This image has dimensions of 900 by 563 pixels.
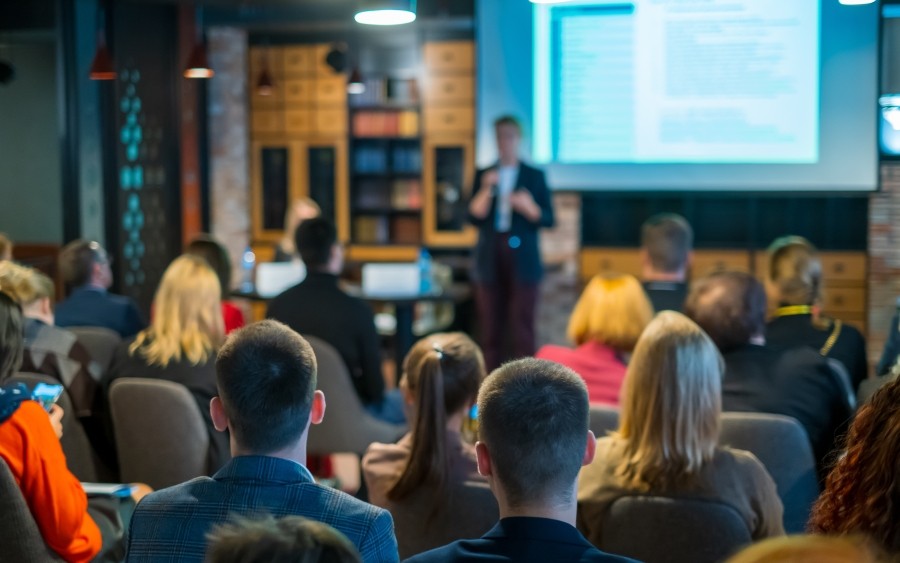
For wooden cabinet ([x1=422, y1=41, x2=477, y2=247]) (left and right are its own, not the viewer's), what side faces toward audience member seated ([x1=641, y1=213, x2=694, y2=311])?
front

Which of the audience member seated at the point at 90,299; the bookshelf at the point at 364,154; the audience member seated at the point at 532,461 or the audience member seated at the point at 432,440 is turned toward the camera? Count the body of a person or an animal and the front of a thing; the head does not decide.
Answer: the bookshelf

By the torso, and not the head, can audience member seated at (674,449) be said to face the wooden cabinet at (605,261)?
yes

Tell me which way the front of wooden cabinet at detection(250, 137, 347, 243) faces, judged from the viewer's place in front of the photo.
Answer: facing the viewer

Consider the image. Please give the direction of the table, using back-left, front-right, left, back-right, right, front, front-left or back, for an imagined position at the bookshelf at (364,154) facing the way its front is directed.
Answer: front

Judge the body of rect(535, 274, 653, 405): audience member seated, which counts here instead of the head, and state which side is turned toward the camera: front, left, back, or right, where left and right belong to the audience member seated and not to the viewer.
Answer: back

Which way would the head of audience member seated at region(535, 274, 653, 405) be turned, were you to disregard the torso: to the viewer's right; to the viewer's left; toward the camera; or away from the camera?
away from the camera

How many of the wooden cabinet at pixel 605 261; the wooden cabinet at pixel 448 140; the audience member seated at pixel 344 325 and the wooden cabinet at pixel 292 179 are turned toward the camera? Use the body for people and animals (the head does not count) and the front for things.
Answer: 3

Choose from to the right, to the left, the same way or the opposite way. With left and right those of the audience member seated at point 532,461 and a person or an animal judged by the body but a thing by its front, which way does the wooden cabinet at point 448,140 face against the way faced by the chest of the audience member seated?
the opposite way

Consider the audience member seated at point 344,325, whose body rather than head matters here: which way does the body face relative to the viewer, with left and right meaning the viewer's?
facing away from the viewer and to the right of the viewer

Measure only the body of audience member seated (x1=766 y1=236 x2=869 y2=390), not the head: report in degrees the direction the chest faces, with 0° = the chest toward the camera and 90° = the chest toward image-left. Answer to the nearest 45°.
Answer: approximately 135°

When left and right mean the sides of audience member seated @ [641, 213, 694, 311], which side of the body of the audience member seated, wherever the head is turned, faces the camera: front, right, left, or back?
back

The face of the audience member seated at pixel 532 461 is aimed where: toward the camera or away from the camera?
away from the camera
